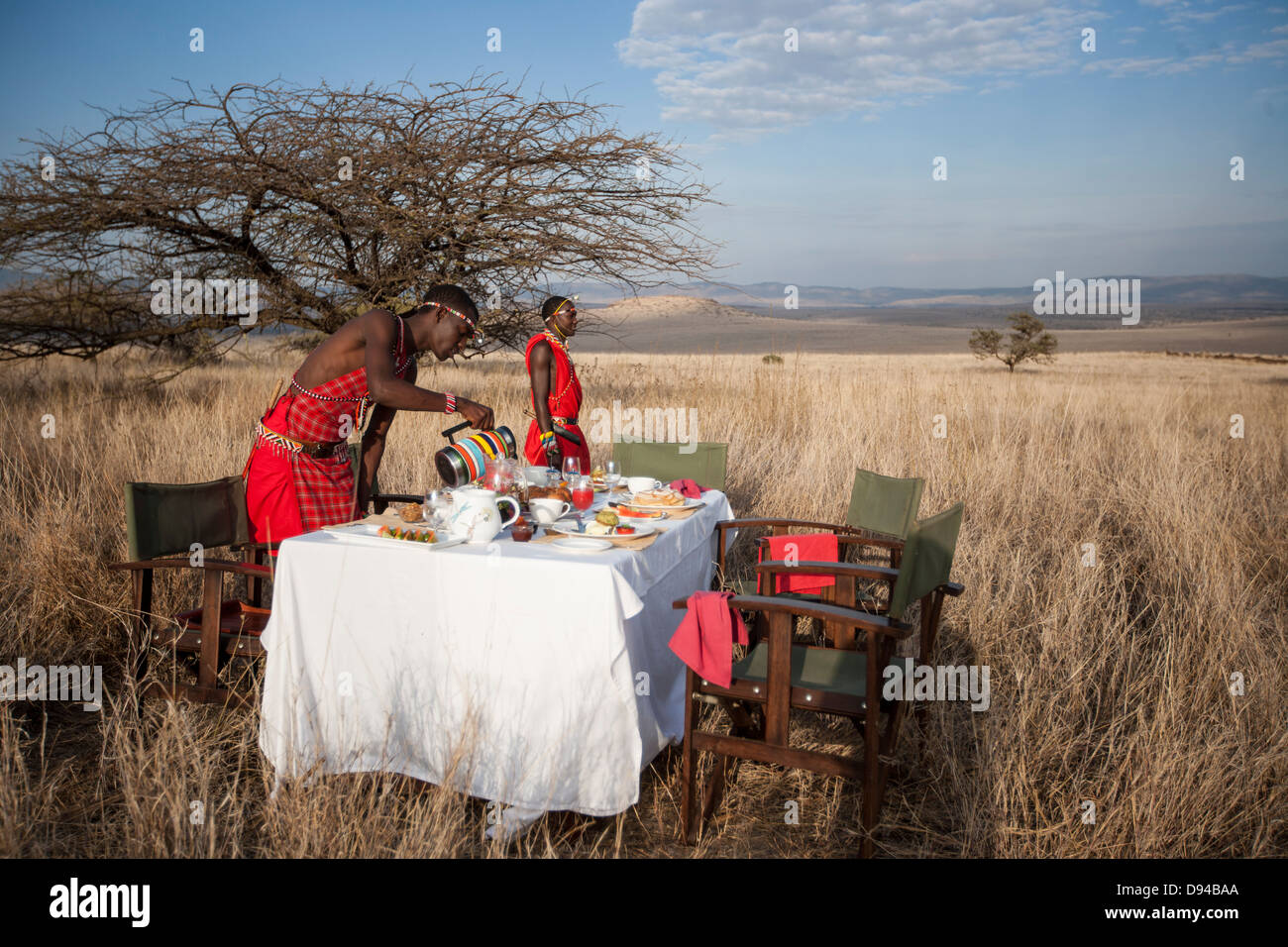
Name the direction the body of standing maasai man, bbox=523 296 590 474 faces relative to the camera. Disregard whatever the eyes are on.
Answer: to the viewer's right

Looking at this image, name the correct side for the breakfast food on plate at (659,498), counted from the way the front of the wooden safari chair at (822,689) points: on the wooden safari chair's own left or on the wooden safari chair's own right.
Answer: on the wooden safari chair's own right

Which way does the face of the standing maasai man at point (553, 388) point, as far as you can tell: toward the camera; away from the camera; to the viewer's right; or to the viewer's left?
to the viewer's right

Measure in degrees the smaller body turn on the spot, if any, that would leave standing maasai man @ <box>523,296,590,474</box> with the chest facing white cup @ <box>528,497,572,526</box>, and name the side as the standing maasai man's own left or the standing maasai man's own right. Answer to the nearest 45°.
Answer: approximately 90° to the standing maasai man's own right

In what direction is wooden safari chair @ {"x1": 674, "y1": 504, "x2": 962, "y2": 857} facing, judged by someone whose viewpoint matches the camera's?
facing to the left of the viewer

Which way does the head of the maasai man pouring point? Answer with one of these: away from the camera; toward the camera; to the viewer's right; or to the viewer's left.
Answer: to the viewer's right

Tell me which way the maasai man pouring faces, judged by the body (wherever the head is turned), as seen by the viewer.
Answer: to the viewer's right

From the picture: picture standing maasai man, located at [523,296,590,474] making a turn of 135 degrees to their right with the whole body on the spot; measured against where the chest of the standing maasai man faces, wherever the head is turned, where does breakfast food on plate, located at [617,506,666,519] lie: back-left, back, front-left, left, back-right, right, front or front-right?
front-left

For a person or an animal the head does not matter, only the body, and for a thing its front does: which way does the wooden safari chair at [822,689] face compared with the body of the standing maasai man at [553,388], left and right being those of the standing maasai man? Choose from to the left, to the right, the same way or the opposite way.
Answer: the opposite way

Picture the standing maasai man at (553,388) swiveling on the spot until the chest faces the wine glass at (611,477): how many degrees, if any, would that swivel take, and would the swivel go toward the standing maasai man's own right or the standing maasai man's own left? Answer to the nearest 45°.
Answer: approximately 90° to the standing maasai man's own right
